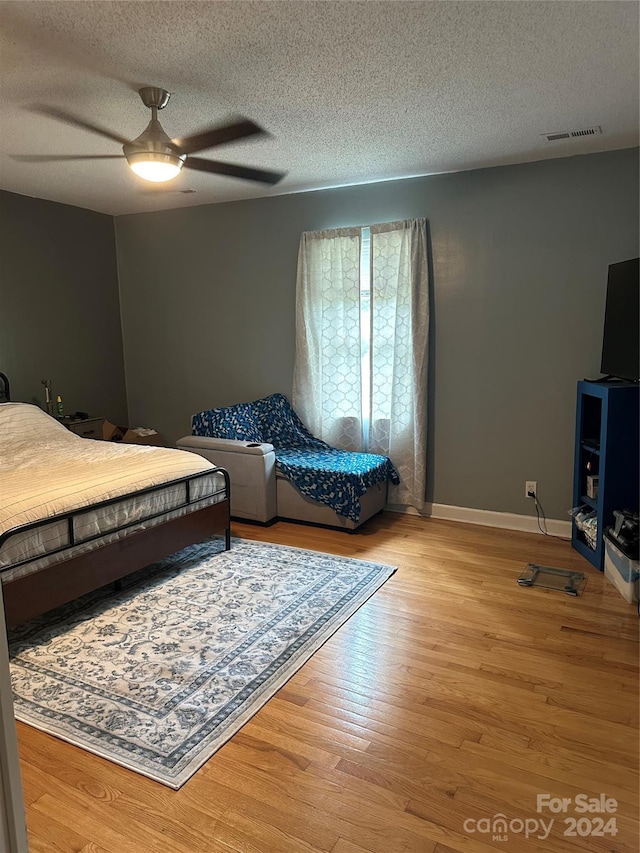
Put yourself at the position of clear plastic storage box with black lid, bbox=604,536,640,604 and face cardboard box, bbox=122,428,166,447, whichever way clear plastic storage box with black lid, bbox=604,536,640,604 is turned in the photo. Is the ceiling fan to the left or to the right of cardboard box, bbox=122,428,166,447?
left

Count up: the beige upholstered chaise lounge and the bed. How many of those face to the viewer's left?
0

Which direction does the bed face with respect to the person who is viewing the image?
facing the viewer and to the right of the viewer

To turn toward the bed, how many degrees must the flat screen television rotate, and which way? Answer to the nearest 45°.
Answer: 0° — it already faces it

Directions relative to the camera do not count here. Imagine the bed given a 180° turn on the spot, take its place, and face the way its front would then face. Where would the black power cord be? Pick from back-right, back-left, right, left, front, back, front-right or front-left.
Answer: back-right

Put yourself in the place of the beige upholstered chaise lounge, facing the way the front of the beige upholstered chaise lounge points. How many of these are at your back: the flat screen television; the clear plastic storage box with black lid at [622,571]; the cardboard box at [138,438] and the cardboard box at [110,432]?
2

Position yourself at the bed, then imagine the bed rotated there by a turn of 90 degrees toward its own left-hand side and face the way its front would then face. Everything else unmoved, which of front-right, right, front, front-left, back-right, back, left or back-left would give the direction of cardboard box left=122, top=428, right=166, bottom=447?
front-left

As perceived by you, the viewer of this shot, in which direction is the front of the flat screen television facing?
facing the viewer and to the left of the viewer

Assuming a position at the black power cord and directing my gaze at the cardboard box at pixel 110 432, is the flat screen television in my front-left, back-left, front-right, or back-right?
back-left

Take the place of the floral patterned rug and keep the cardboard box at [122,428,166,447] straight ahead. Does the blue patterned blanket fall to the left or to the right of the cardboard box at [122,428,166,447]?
right

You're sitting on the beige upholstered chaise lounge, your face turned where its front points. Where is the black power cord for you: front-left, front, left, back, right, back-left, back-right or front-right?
front-left

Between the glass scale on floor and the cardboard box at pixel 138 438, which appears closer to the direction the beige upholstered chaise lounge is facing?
the glass scale on floor

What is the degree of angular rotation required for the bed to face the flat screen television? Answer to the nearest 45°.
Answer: approximately 45° to its left

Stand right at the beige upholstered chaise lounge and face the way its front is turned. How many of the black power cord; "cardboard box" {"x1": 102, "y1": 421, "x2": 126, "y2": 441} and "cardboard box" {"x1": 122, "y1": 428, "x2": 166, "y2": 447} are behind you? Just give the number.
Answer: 2

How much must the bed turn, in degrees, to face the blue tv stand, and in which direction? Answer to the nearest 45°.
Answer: approximately 45° to its left
